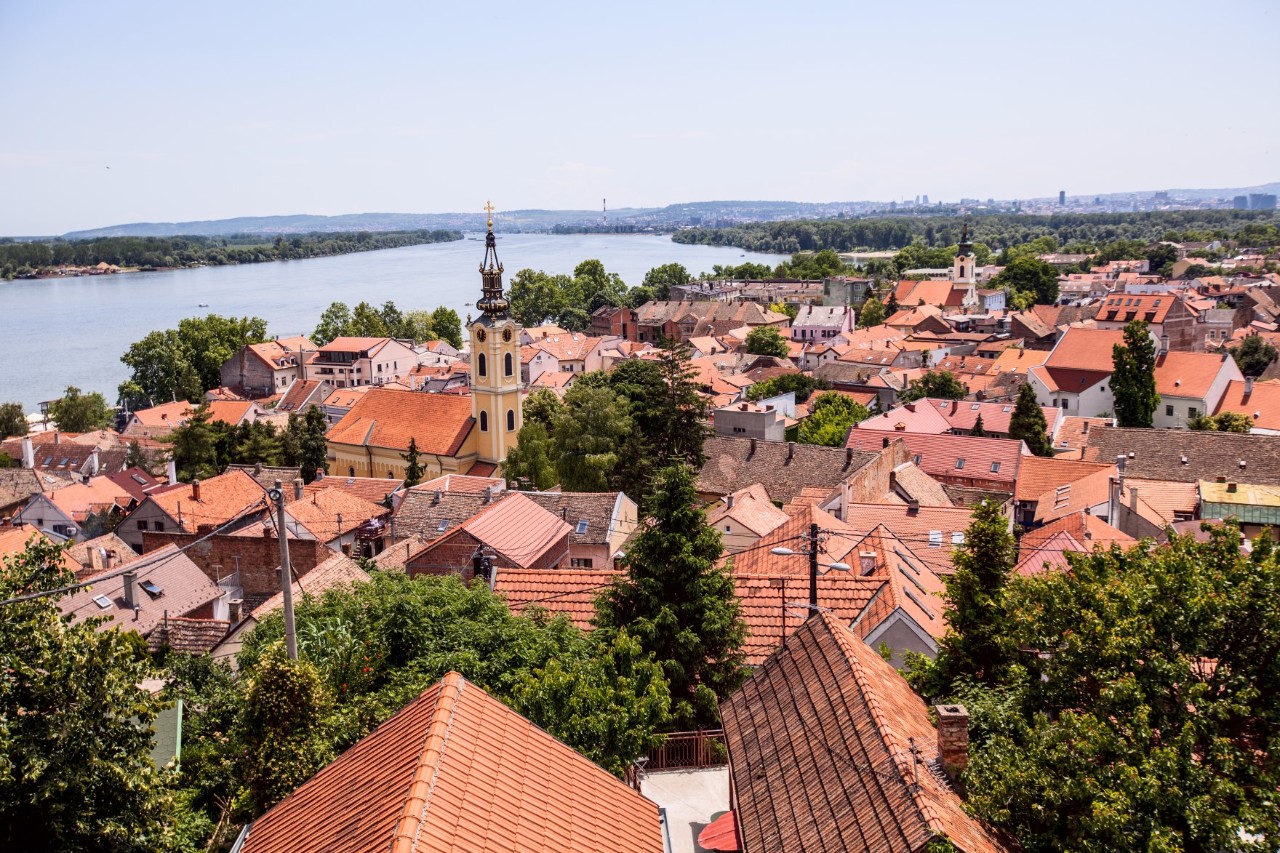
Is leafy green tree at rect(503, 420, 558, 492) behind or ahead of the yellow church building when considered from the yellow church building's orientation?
ahead

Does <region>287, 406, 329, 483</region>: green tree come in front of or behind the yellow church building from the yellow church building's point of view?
behind

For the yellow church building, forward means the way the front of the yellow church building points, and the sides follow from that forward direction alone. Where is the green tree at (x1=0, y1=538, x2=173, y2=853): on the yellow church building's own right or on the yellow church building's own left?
on the yellow church building's own right

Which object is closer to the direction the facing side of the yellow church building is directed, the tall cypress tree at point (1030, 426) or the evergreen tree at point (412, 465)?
the tall cypress tree

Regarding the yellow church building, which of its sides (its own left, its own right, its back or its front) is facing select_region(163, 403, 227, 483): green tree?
back

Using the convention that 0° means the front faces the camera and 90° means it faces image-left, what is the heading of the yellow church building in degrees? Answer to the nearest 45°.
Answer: approximately 315°

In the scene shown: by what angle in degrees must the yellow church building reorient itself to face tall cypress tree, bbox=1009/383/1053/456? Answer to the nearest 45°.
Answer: approximately 45° to its left

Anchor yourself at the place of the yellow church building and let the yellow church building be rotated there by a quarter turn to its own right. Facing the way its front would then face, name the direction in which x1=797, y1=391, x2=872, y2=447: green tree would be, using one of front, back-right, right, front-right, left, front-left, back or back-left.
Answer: back-left

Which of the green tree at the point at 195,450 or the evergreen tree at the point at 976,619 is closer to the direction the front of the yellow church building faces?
the evergreen tree

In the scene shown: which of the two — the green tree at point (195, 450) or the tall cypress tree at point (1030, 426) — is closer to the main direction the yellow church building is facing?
the tall cypress tree

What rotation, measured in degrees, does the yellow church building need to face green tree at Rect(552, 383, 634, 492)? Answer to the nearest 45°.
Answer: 0° — it already faces it

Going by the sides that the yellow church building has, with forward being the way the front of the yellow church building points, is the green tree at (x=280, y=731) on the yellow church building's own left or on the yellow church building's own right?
on the yellow church building's own right
